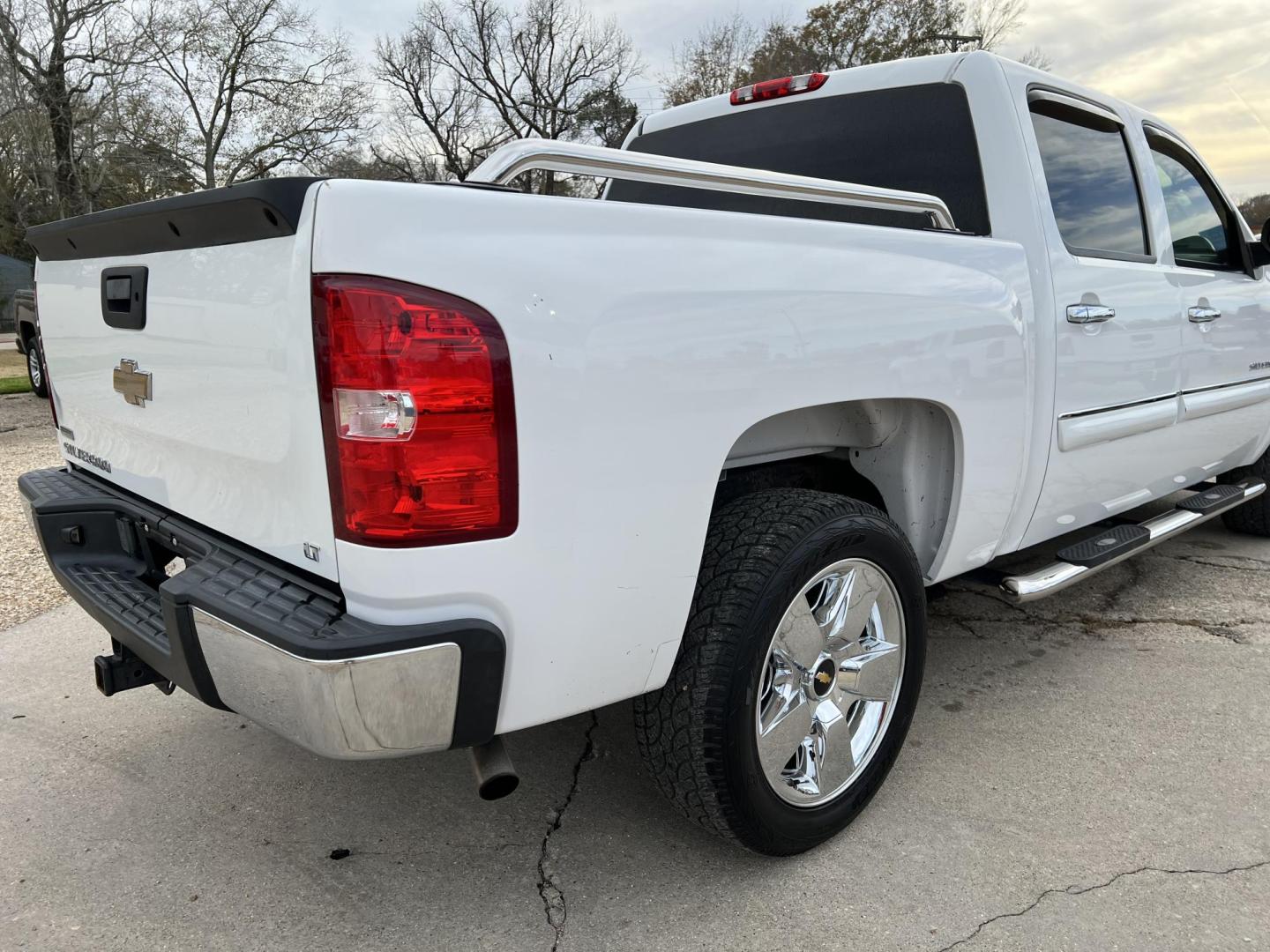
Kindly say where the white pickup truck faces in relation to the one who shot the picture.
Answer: facing away from the viewer and to the right of the viewer

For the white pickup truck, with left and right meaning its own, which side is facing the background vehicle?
left
